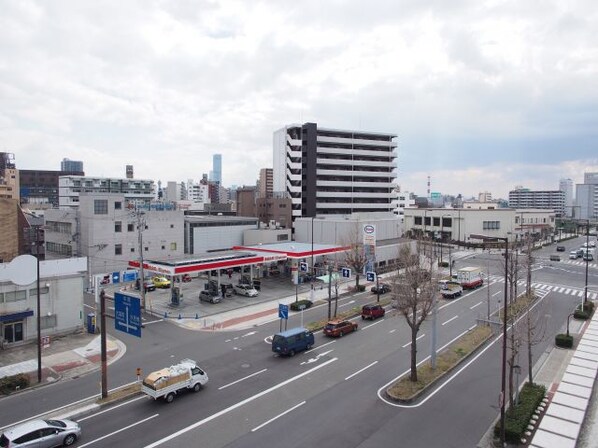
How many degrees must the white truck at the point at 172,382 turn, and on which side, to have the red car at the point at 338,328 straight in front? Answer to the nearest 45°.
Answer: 0° — it already faces it

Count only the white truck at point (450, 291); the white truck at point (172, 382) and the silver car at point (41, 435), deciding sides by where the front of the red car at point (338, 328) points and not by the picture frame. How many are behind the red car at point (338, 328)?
2

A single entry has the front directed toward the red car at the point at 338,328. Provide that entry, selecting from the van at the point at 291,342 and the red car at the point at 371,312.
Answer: the van

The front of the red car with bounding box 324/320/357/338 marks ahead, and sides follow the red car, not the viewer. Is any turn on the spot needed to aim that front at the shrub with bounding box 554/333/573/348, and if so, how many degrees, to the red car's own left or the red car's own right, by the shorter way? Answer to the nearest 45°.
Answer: approximately 45° to the red car's own right

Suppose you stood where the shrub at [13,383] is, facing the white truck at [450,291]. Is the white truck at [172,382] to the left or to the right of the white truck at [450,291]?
right

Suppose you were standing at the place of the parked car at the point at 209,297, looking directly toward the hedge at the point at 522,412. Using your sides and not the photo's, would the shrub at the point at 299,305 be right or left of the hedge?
left

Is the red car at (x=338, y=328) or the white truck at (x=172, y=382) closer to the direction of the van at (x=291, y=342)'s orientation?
the red car

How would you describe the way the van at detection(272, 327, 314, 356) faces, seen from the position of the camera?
facing away from the viewer and to the right of the viewer

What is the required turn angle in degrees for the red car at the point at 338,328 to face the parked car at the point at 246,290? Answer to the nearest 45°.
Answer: approximately 90° to its left

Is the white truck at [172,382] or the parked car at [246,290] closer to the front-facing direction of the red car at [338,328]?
the parked car
